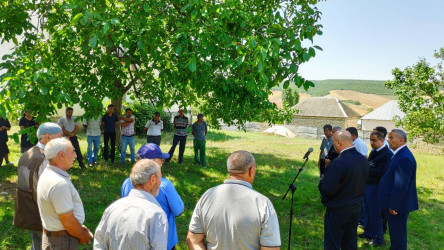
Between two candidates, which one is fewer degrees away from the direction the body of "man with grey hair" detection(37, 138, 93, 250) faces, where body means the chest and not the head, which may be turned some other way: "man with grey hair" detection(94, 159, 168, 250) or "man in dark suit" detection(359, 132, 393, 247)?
the man in dark suit

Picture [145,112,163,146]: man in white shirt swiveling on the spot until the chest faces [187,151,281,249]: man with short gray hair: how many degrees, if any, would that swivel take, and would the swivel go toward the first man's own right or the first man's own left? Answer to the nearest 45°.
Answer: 0° — they already face them

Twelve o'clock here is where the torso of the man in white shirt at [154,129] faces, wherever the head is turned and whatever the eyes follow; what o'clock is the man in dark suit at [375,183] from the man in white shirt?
The man in dark suit is roughly at 11 o'clock from the man in white shirt.
